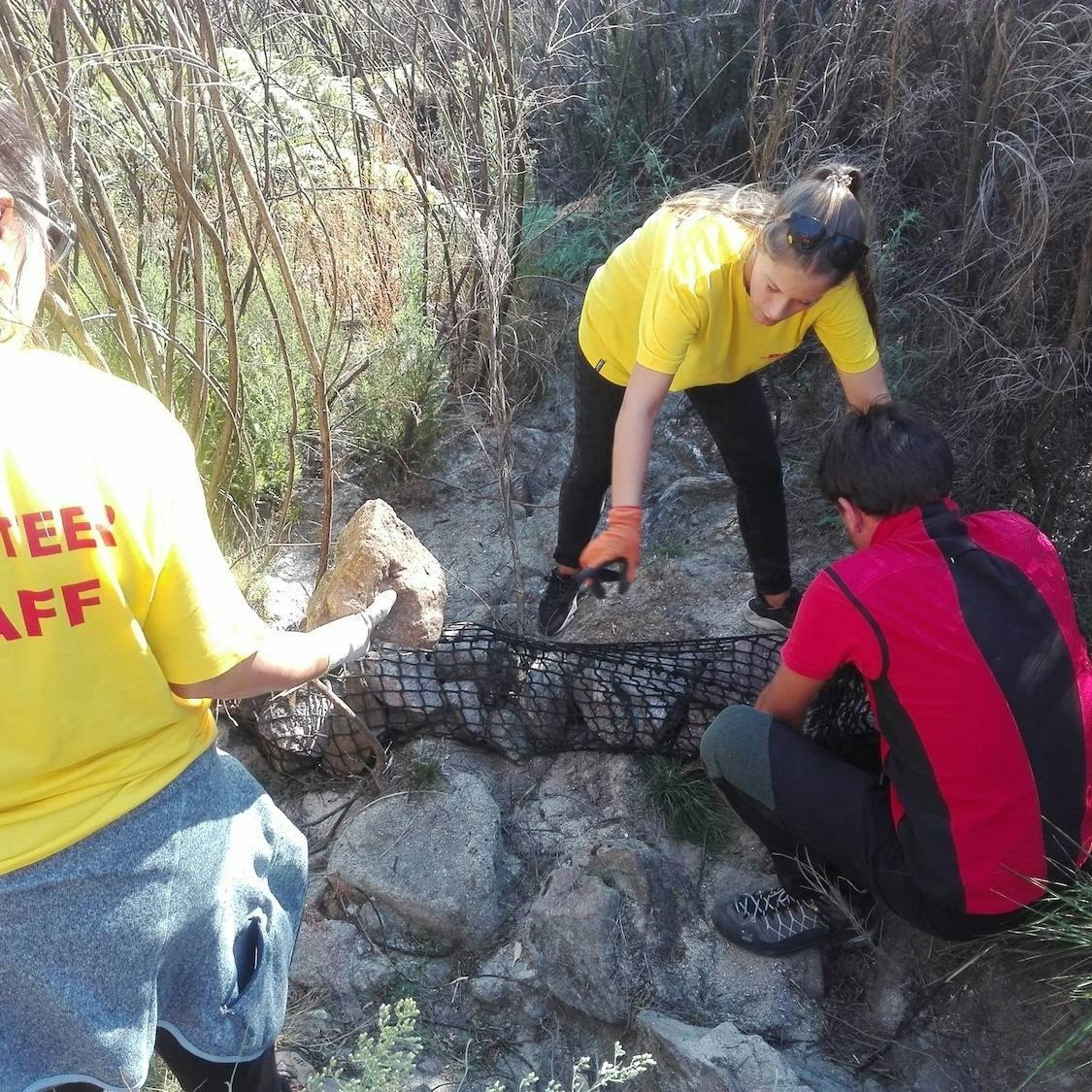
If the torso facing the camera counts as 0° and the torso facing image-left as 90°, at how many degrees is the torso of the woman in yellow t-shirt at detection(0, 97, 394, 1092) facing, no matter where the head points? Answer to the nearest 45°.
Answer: approximately 225°

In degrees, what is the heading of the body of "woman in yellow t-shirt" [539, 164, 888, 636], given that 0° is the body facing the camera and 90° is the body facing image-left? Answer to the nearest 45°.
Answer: approximately 315°

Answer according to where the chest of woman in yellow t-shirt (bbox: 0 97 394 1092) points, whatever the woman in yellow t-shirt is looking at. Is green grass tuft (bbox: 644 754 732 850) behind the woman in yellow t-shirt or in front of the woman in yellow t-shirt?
in front

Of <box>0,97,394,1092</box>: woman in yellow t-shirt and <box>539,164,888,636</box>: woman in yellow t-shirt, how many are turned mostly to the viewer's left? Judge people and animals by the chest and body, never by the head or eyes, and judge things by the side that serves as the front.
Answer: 0

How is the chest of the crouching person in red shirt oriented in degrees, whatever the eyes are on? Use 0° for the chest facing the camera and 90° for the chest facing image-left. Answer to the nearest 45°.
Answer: approximately 135°

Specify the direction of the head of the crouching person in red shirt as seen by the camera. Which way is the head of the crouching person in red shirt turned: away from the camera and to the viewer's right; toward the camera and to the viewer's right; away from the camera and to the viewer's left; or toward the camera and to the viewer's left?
away from the camera and to the viewer's left

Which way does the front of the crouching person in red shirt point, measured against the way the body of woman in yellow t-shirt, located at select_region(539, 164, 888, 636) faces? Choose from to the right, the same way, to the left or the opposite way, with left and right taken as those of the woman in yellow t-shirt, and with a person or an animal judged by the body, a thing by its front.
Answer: the opposite way

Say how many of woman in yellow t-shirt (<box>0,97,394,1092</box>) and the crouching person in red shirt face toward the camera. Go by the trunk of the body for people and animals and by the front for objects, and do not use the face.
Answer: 0

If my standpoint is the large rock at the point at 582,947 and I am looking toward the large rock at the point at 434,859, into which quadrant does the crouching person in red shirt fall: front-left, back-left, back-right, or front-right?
back-right

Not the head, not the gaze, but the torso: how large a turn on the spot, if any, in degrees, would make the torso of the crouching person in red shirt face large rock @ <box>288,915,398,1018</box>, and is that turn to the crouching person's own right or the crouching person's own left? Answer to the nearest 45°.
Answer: approximately 45° to the crouching person's own left
